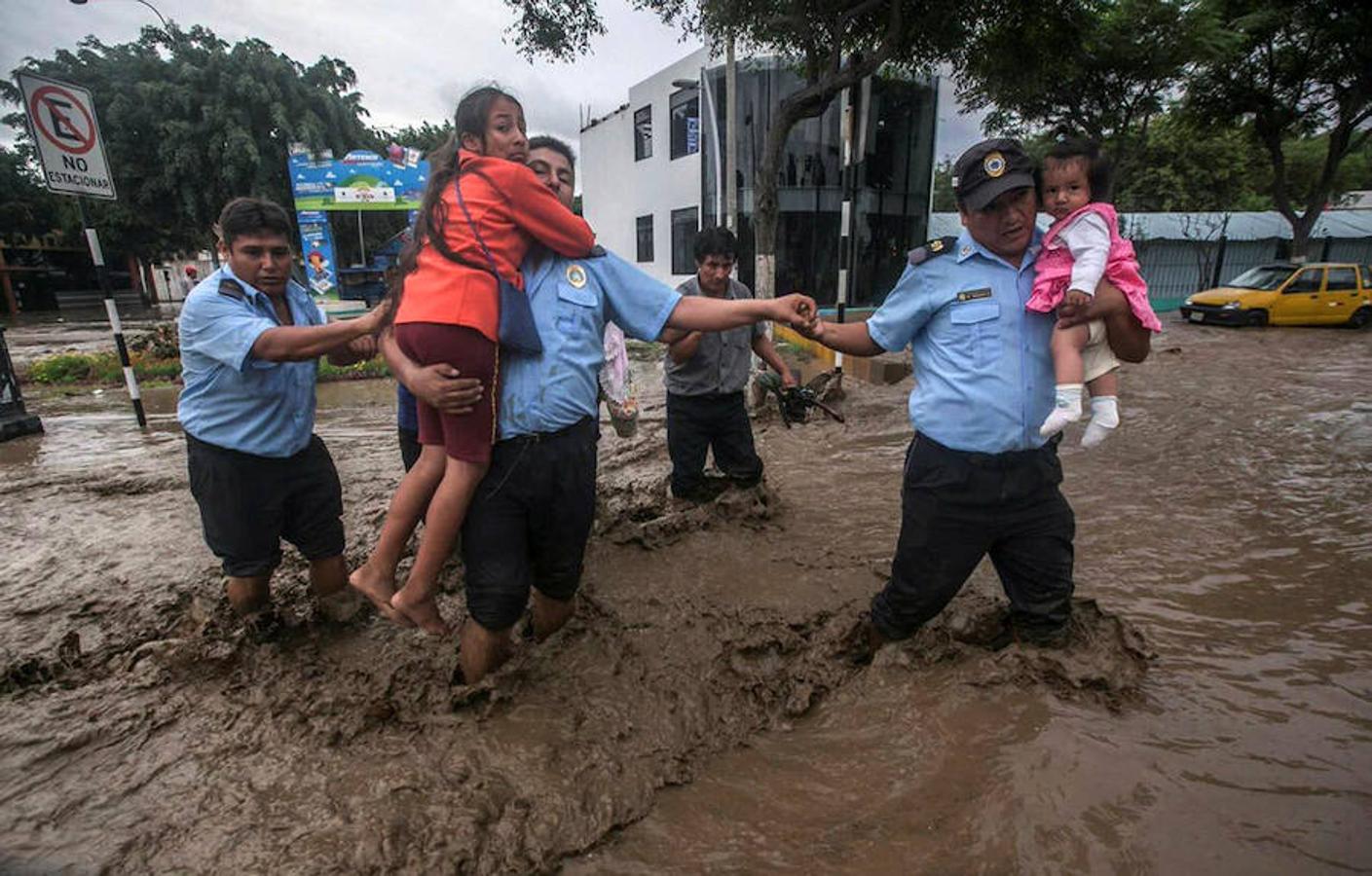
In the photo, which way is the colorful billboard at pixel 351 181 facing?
toward the camera

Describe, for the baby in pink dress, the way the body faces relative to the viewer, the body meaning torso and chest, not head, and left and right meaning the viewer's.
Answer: facing the viewer and to the left of the viewer

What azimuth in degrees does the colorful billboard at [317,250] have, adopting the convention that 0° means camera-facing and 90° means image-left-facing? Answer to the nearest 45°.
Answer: approximately 0°

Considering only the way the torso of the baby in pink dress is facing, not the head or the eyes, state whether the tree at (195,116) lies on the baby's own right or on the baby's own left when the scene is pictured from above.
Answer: on the baby's own right

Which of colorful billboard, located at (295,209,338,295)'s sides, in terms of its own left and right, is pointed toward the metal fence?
left

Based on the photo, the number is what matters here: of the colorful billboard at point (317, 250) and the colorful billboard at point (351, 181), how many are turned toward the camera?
2

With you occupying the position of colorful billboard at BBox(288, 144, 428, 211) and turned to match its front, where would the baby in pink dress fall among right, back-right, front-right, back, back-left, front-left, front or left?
front

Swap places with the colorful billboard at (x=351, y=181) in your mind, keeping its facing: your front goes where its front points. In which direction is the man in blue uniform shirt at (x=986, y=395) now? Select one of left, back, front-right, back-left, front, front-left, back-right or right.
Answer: front

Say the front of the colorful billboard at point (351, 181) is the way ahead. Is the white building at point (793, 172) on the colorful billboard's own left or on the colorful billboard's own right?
on the colorful billboard's own left

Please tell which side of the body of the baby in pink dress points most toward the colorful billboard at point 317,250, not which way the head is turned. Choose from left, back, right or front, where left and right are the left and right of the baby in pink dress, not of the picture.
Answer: right

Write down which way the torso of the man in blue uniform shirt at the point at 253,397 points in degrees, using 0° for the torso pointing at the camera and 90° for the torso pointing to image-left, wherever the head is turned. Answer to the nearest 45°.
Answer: approximately 315°

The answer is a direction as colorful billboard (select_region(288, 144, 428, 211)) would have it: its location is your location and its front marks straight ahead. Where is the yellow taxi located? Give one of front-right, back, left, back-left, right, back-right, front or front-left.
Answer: front-left

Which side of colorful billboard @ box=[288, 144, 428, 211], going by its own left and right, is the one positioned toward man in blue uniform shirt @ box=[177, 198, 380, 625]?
front

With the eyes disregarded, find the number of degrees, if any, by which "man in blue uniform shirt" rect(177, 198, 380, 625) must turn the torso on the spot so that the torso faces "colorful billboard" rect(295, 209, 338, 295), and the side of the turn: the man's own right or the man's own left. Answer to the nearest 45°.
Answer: approximately 135° to the man's own left

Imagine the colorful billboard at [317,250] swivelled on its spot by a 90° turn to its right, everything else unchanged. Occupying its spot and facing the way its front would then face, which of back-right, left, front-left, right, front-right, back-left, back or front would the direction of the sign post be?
left
